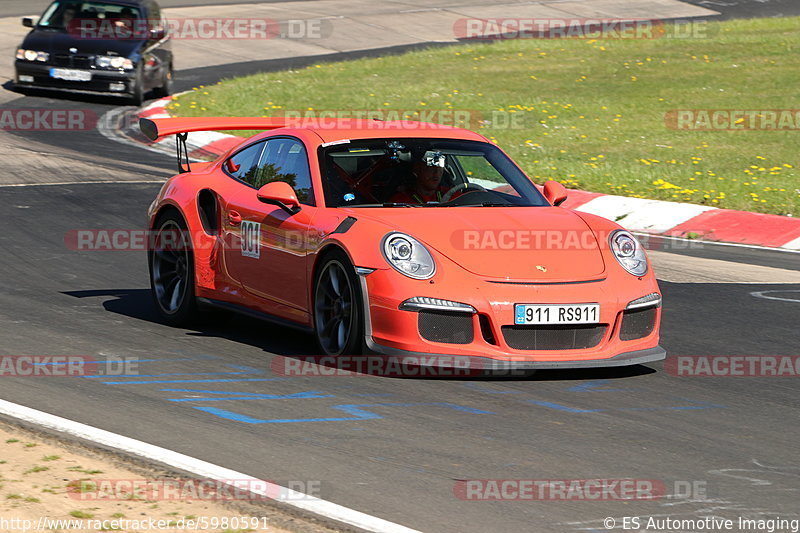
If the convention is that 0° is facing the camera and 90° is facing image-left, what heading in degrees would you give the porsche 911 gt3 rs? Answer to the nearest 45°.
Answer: approximately 315°

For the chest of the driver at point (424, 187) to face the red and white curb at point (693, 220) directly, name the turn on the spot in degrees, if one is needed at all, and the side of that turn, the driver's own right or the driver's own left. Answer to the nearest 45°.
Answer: approximately 90° to the driver's own left

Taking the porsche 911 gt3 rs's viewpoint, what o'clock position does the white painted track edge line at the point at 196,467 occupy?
The white painted track edge line is roughly at 2 o'clock from the porsche 911 gt3 rs.

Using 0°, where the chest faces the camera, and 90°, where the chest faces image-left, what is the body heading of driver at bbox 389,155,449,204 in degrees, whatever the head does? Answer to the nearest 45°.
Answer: approximately 315°

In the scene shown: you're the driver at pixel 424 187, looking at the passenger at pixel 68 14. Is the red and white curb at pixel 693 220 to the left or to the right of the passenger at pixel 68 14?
right

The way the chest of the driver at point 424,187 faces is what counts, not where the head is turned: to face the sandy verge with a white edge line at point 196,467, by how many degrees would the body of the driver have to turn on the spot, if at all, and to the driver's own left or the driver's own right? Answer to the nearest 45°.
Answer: approximately 45° to the driver's own right

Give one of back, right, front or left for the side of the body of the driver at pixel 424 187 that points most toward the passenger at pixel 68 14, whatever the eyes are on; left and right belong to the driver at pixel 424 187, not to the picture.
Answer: back

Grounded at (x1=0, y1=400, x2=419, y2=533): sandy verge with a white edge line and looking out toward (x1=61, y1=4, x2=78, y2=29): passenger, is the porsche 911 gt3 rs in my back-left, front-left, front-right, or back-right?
front-right

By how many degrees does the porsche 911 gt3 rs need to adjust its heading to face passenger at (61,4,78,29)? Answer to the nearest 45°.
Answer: approximately 135° to its left

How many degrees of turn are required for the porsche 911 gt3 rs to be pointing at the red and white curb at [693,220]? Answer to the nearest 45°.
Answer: approximately 90° to its left

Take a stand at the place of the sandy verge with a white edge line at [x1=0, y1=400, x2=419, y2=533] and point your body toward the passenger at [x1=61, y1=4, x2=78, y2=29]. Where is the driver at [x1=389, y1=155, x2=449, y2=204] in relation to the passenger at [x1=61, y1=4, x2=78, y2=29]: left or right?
right
